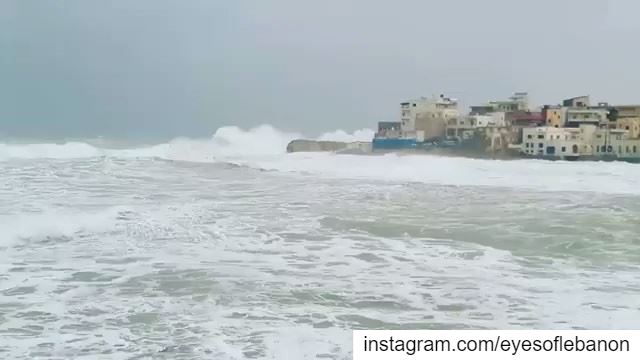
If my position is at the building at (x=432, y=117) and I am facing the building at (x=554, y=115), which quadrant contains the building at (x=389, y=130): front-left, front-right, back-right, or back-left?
back-right

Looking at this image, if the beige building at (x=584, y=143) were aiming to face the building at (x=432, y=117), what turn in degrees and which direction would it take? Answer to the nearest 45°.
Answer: approximately 90° to its right

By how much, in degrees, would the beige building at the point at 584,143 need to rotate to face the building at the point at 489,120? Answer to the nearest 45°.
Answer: approximately 90° to its right

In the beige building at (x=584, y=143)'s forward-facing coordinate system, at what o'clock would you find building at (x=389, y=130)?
The building is roughly at 3 o'clock from the beige building.

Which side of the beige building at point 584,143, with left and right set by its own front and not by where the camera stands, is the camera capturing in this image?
front

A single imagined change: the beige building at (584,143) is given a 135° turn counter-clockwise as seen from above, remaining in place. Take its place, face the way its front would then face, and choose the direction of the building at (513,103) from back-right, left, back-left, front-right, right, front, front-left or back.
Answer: left

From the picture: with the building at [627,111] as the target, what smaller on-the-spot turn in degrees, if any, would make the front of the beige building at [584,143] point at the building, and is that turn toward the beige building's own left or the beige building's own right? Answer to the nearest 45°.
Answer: approximately 135° to the beige building's own left
